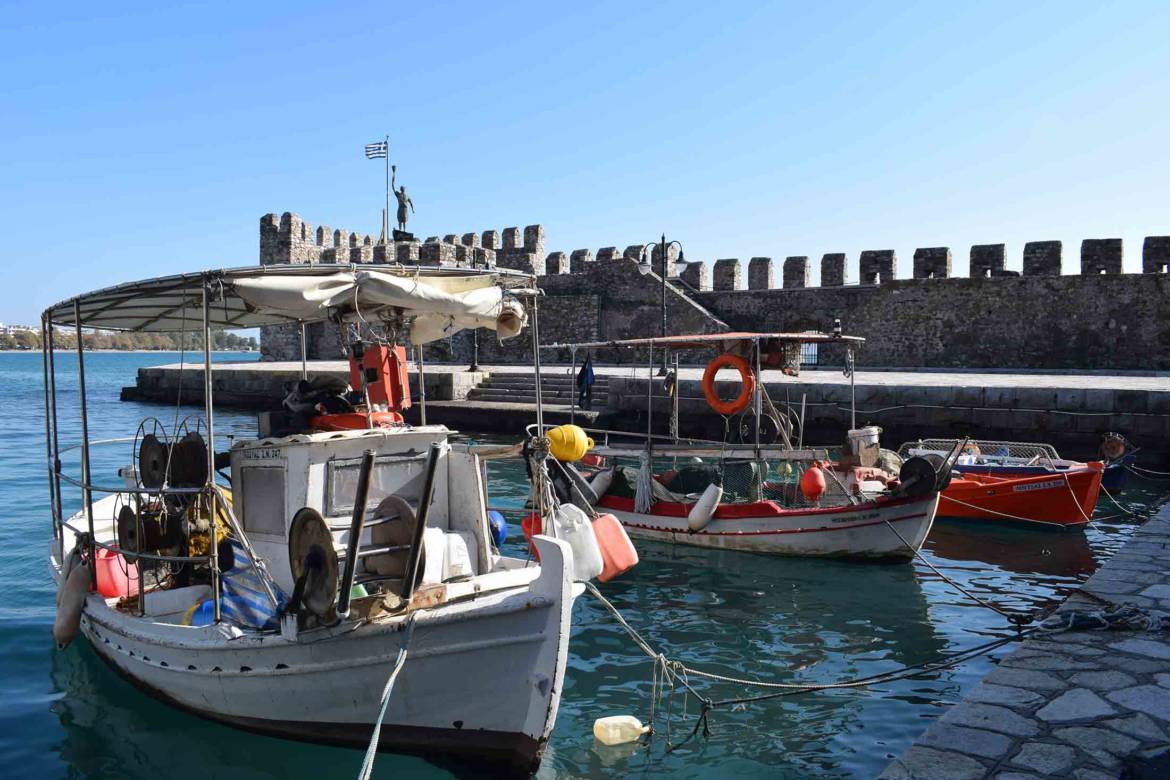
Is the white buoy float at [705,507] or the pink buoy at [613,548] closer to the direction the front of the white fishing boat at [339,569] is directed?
the pink buoy

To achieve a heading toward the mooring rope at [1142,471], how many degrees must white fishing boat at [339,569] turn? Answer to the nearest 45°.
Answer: approximately 90° to its left

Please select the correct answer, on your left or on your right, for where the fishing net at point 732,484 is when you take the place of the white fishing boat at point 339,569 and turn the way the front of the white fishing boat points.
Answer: on your left
